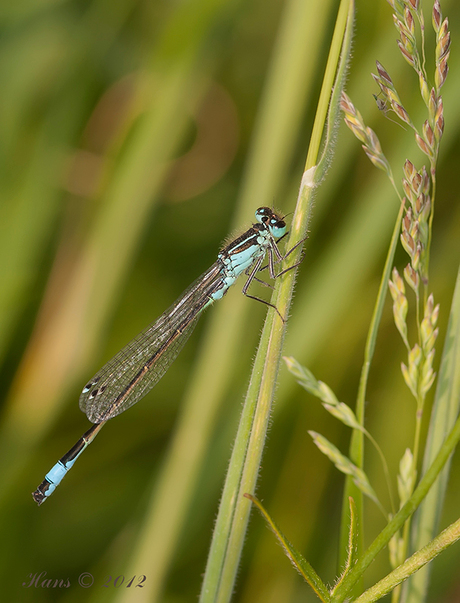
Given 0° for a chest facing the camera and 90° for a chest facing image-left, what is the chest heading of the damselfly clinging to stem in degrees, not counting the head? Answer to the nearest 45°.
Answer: approximately 270°
